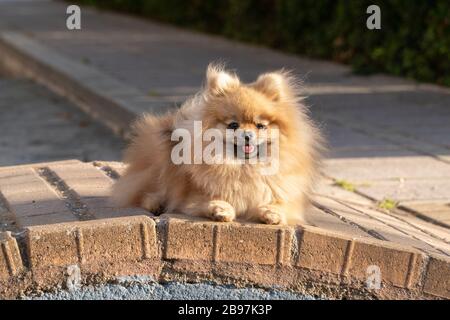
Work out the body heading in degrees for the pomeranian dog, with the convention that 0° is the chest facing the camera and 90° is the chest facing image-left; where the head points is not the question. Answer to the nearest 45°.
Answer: approximately 315°

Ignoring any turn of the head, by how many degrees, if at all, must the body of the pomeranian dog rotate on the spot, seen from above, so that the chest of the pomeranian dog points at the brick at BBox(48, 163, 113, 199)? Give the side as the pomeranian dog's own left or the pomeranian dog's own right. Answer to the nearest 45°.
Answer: approximately 180°
